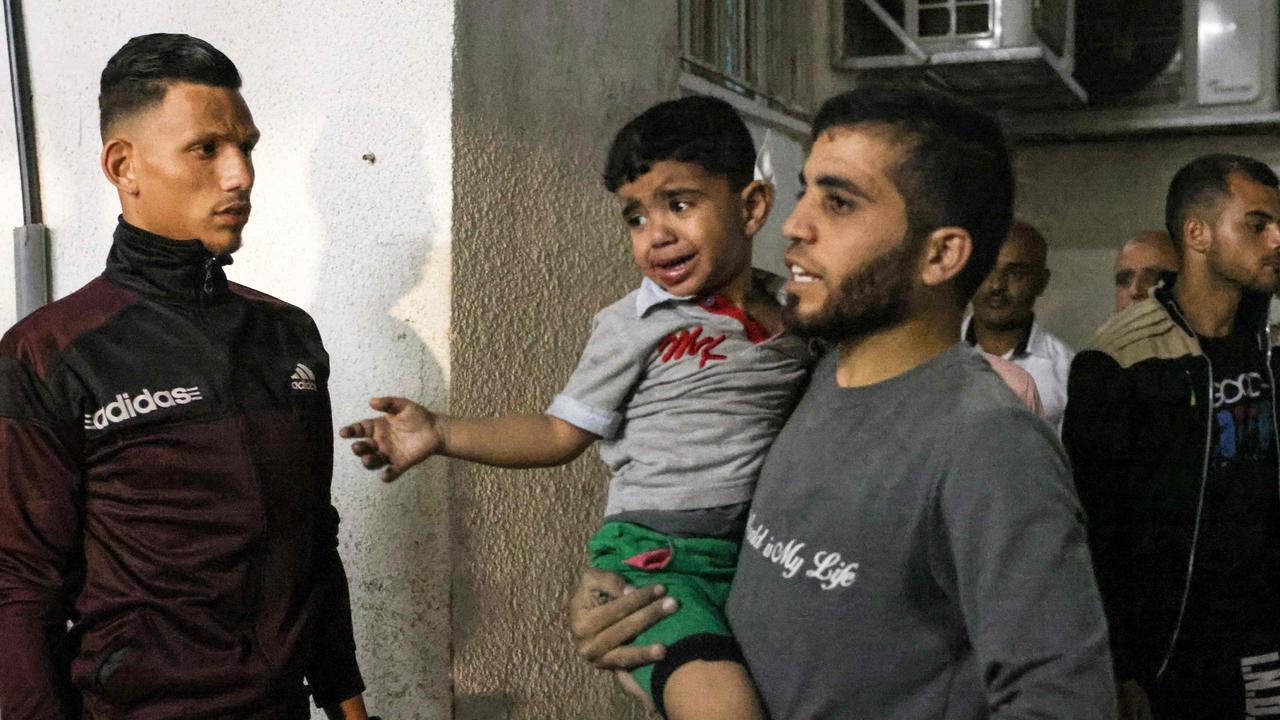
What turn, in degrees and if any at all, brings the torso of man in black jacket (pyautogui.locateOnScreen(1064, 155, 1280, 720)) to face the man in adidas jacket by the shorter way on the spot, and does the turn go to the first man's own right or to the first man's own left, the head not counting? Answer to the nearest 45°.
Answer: approximately 90° to the first man's own right

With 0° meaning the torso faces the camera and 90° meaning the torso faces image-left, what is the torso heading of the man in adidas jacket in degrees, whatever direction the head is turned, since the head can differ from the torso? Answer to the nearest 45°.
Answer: approximately 315°

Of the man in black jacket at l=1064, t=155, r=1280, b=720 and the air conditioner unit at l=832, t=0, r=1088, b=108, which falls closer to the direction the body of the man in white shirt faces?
the man in black jacket

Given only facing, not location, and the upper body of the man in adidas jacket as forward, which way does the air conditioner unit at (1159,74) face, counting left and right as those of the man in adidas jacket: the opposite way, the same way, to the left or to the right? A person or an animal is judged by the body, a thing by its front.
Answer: to the right

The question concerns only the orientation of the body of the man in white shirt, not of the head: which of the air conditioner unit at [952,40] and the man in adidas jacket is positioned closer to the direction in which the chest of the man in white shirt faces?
the man in adidas jacket

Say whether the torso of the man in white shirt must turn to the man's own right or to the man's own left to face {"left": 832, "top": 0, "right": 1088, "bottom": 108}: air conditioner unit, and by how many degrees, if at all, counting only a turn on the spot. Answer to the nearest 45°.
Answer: approximately 135° to the man's own right

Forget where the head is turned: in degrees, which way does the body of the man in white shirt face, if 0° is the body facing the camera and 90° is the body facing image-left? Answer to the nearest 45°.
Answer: approximately 45°
